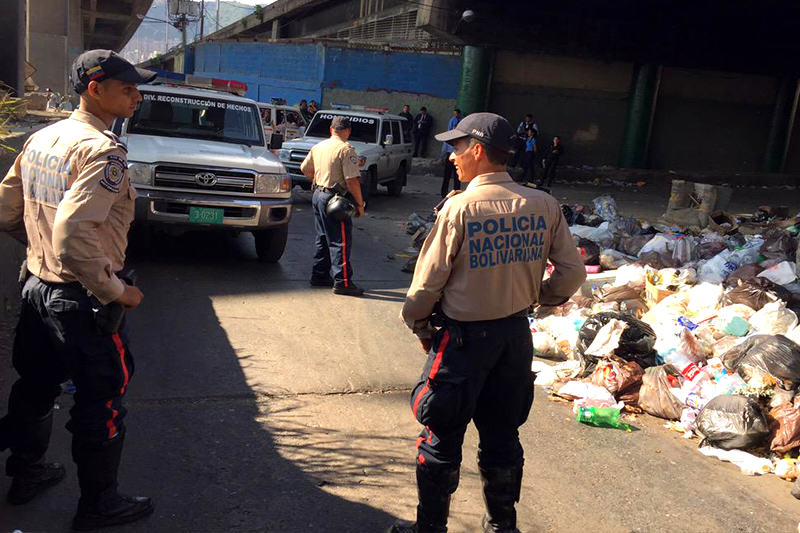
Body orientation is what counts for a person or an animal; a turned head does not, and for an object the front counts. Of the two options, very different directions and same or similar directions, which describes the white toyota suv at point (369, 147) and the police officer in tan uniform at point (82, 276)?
very different directions

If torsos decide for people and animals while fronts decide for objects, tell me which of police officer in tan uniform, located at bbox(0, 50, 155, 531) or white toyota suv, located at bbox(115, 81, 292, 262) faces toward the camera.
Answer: the white toyota suv

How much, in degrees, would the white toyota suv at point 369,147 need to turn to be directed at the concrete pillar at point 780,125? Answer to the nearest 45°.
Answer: approximately 180°

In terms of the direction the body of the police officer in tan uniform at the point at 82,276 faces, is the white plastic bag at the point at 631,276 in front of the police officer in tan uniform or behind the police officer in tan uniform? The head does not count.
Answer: in front

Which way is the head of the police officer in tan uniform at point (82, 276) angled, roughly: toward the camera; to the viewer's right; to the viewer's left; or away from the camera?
to the viewer's right

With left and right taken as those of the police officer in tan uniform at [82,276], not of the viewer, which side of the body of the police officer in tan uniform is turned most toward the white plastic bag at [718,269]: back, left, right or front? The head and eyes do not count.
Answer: front

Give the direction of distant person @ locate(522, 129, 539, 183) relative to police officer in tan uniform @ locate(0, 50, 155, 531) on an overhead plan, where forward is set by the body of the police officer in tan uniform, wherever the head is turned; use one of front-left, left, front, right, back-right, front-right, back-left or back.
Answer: front

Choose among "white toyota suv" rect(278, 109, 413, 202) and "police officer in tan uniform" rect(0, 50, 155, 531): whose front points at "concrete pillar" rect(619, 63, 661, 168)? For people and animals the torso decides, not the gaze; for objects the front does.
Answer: the police officer in tan uniform

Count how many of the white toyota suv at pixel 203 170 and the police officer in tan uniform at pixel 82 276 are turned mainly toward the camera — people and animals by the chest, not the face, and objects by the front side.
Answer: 1

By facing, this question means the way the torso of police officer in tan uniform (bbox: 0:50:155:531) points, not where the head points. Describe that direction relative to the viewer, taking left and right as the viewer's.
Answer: facing away from the viewer and to the right of the viewer

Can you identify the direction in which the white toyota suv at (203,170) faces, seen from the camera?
facing the viewer

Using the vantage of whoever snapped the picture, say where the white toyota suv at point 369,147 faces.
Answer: facing the viewer and to the left of the viewer

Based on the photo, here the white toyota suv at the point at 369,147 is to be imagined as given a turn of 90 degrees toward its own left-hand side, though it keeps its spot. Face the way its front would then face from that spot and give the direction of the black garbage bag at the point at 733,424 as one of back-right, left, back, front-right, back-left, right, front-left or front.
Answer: front-right

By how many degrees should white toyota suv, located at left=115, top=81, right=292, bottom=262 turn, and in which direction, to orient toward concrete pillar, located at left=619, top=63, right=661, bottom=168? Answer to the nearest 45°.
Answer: approximately 135° to its left

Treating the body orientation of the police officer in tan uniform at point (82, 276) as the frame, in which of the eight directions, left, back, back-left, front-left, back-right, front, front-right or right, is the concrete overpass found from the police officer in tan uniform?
front-left

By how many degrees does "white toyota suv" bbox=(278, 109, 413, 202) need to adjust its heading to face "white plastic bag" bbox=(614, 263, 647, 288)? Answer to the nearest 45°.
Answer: approximately 45° to its left

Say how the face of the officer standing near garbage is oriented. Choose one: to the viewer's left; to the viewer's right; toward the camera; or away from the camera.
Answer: to the viewer's left
